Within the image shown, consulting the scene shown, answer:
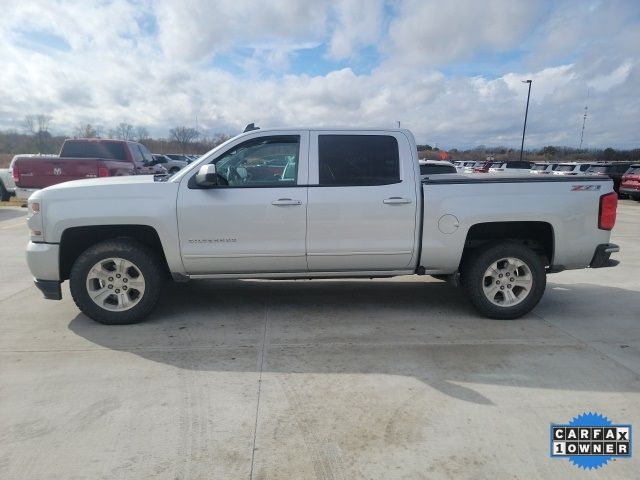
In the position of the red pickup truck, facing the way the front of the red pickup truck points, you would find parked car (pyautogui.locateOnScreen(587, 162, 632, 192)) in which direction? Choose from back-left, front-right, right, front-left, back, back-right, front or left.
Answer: front-right

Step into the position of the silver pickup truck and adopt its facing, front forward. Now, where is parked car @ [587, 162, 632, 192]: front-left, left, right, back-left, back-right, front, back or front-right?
back-right

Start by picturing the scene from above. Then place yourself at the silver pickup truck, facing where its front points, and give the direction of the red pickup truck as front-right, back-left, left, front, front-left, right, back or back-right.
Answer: front-right

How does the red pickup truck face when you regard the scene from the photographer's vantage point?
facing away from the viewer and to the right of the viewer

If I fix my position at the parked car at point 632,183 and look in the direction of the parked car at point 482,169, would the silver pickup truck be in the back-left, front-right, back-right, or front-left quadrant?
back-left

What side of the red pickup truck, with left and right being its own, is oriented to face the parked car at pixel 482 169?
front

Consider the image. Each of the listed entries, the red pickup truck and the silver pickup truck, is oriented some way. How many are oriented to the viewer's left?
1

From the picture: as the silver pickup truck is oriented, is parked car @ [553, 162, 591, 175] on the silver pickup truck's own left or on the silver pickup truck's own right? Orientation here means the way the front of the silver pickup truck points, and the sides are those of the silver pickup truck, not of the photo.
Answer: on the silver pickup truck's own right

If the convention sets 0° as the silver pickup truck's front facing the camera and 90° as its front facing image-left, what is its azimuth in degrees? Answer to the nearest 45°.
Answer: approximately 90°

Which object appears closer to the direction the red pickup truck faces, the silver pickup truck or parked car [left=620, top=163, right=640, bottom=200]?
the parked car

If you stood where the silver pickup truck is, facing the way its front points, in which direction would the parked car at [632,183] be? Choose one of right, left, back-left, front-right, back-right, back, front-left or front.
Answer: back-right

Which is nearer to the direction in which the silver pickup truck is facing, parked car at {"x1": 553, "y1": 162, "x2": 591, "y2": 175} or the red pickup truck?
the red pickup truck
